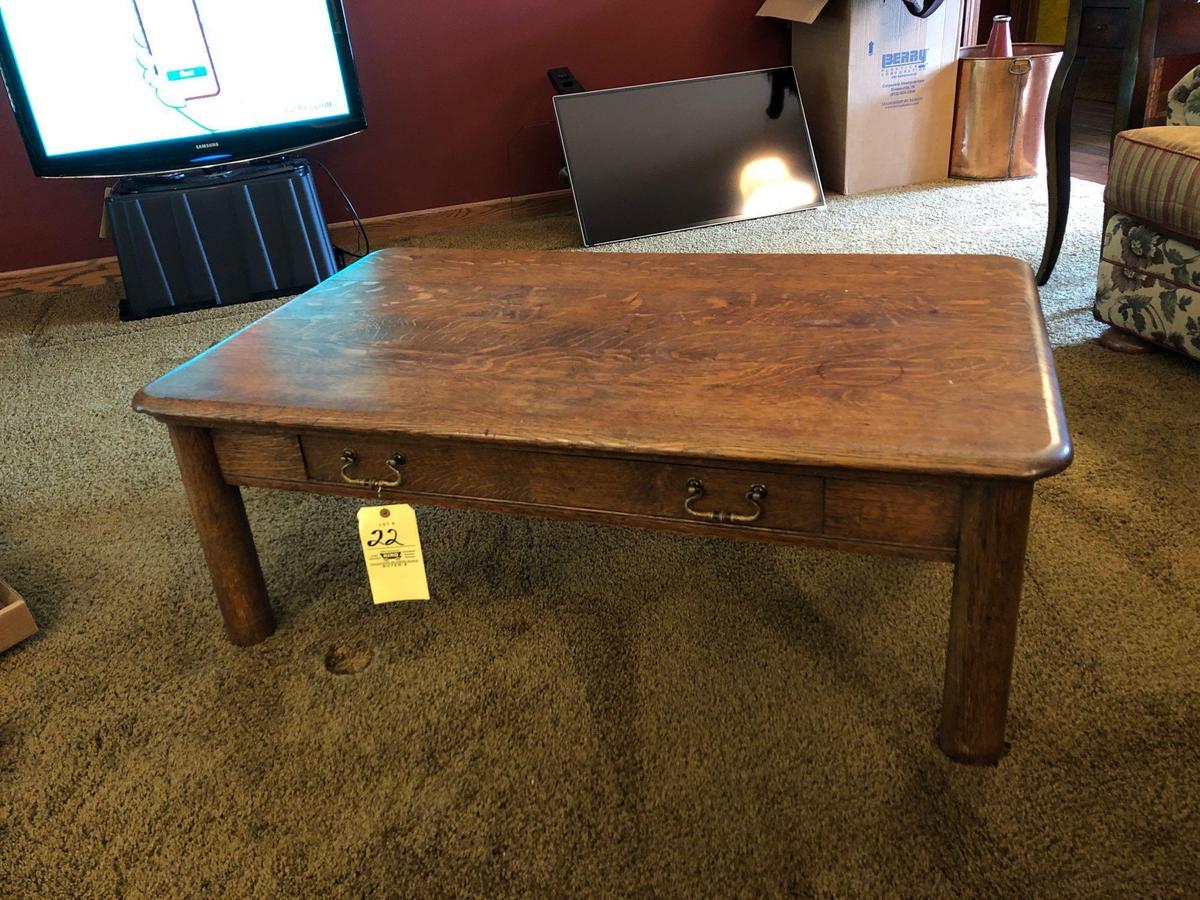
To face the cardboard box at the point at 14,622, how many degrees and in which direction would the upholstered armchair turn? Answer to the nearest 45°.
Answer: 0° — it already faces it

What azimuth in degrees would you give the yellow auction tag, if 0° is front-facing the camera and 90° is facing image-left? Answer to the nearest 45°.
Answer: approximately 0°

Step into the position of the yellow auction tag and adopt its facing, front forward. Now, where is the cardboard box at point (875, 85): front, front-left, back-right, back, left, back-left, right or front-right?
back-left

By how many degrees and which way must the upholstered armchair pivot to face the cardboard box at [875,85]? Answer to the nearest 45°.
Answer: approximately 90° to its right

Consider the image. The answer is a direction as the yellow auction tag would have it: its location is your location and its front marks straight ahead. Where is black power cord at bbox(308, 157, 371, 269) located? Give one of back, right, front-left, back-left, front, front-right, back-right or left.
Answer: back

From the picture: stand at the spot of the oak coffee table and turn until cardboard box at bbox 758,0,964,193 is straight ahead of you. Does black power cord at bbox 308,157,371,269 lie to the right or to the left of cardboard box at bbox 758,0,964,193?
left

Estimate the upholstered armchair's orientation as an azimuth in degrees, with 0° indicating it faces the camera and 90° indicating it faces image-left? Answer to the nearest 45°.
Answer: approximately 45°

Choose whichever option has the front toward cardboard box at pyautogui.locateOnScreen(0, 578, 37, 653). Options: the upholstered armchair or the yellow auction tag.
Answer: the upholstered armchair

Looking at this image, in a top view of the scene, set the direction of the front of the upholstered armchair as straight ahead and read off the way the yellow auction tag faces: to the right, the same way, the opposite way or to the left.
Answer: to the left

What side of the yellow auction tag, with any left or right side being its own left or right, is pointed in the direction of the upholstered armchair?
left

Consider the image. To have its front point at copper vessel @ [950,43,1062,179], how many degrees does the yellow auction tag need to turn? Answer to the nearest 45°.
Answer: approximately 135° to its left
